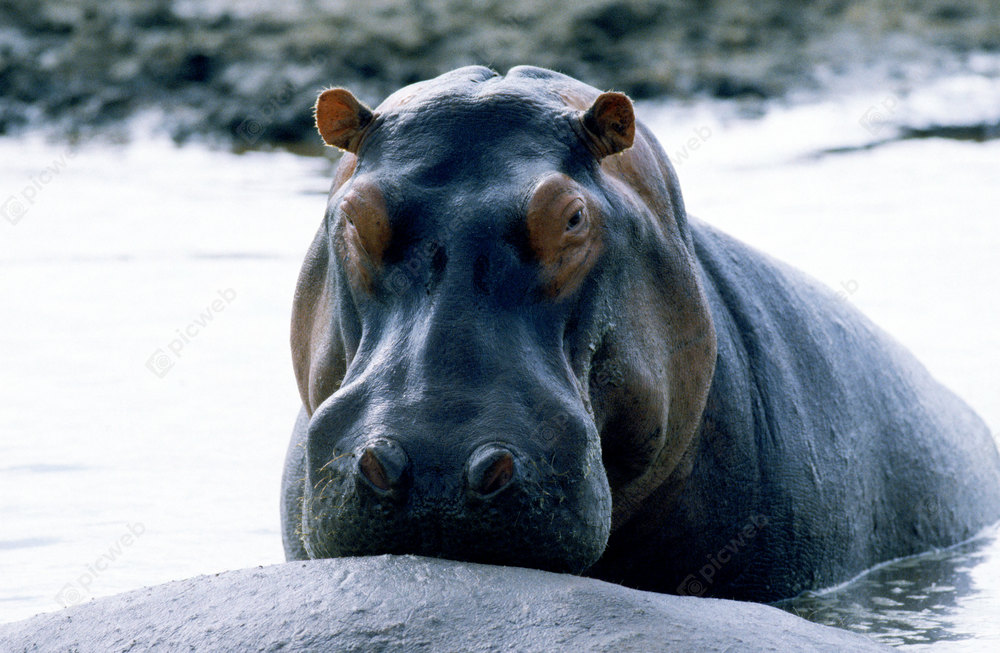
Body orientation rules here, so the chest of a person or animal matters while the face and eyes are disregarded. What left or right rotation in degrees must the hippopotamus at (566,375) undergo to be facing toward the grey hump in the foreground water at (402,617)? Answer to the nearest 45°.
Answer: approximately 45° to its left

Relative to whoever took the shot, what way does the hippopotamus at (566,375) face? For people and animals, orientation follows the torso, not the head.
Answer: facing the viewer and to the left of the viewer
